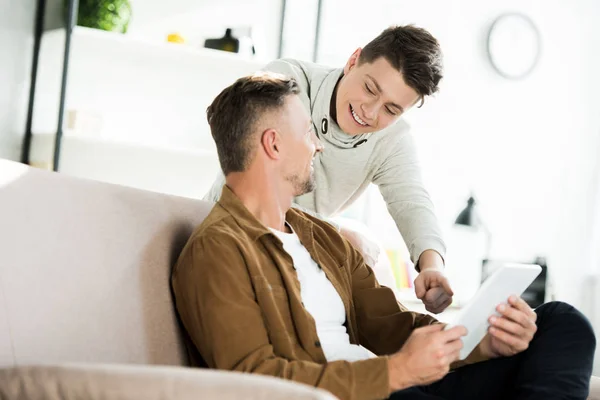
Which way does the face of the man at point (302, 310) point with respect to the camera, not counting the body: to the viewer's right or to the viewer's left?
to the viewer's right

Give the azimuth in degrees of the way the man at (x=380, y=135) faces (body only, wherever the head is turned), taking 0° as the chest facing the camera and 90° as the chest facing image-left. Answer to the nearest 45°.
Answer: approximately 0°

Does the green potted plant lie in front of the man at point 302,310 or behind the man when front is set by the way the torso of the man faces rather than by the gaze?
behind

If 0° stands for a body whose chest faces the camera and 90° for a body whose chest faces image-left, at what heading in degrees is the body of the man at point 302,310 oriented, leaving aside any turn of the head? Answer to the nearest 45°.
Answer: approximately 315°

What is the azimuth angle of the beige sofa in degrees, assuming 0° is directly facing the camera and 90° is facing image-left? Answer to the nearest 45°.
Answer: approximately 315°
